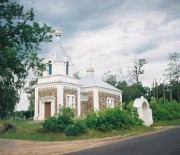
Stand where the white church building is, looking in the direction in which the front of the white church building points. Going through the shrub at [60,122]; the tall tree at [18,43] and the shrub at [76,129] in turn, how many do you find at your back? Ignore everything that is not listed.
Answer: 0

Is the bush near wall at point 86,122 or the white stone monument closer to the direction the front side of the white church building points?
the bush near wall

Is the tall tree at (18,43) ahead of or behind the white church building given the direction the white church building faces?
ahead

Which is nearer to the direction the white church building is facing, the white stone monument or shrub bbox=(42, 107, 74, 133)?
the shrub

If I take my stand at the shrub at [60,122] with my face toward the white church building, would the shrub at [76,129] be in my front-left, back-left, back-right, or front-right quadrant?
back-right

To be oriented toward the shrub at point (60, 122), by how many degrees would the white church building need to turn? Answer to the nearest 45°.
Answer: approximately 45° to its left

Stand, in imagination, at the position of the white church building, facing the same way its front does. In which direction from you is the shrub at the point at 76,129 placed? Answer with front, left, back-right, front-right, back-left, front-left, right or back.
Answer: front-left

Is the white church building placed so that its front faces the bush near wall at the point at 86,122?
no

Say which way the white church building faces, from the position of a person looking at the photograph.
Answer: facing the viewer and to the left of the viewer

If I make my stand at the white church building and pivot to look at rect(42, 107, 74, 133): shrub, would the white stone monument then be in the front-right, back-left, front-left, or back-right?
front-left

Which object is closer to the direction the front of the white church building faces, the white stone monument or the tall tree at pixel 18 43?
the tall tree

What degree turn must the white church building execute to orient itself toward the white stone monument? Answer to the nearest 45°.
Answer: approximately 90° to its left

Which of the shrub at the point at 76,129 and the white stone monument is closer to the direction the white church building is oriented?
the shrub

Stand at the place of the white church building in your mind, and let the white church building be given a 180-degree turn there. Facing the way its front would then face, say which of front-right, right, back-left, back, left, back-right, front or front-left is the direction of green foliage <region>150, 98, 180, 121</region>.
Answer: front-right
